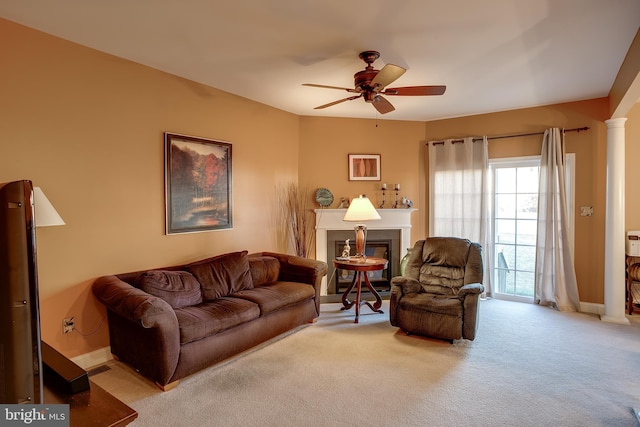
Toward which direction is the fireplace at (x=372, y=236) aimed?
toward the camera

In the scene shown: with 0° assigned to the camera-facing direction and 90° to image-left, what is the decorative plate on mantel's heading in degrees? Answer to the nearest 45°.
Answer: approximately 0°

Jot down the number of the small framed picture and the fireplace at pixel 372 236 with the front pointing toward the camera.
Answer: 2

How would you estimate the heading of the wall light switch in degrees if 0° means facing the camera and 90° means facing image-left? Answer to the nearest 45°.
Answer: approximately 0°

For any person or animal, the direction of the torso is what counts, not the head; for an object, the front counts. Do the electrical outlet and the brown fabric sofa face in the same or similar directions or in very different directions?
same or similar directions

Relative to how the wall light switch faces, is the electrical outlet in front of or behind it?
in front

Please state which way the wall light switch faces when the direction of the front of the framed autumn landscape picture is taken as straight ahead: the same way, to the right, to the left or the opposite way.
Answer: to the right

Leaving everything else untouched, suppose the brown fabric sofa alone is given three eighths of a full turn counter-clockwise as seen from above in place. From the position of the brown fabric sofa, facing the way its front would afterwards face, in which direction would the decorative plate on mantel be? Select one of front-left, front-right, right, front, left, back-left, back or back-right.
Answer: front-right

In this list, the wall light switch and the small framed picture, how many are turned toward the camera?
2

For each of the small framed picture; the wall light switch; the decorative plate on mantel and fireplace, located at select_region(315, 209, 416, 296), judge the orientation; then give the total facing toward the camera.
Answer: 4

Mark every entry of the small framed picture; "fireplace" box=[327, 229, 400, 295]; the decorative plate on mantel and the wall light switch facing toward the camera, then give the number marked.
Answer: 4

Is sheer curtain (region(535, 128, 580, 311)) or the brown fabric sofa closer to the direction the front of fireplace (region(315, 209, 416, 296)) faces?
the brown fabric sofa

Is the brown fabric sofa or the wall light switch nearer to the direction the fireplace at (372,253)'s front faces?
the brown fabric sofa

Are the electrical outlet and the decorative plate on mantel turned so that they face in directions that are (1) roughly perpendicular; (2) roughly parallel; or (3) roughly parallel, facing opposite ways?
roughly perpendicular

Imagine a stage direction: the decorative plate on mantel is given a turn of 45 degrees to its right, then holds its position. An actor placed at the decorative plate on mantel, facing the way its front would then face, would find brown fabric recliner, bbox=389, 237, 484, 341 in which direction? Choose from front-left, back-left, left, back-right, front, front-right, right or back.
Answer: left

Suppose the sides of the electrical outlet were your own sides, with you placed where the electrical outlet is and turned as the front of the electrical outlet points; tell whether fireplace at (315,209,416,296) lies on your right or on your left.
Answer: on your left

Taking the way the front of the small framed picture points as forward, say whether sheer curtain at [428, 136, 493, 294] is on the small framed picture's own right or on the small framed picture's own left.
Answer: on the small framed picture's own left

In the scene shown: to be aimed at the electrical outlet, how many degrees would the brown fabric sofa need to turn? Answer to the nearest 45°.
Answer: approximately 135° to its right

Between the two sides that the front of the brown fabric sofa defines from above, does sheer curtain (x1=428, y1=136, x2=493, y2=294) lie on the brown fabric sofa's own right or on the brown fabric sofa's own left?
on the brown fabric sofa's own left

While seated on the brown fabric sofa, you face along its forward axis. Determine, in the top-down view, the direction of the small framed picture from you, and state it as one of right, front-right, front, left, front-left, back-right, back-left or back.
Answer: left
